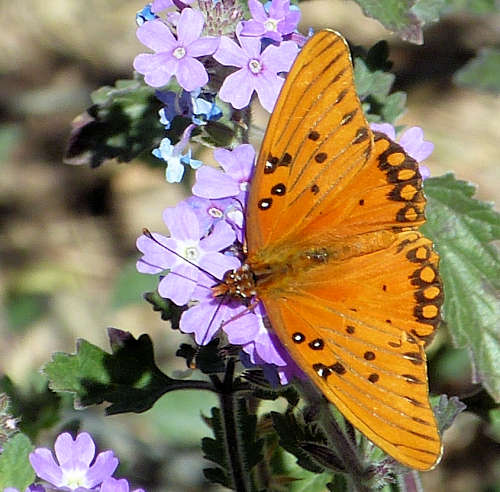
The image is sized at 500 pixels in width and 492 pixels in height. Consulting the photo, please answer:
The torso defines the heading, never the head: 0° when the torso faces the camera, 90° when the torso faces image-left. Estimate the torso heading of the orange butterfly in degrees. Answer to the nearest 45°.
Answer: approximately 90°

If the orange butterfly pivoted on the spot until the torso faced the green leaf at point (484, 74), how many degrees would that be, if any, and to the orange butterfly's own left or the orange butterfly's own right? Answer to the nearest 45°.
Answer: approximately 135° to the orange butterfly's own right
